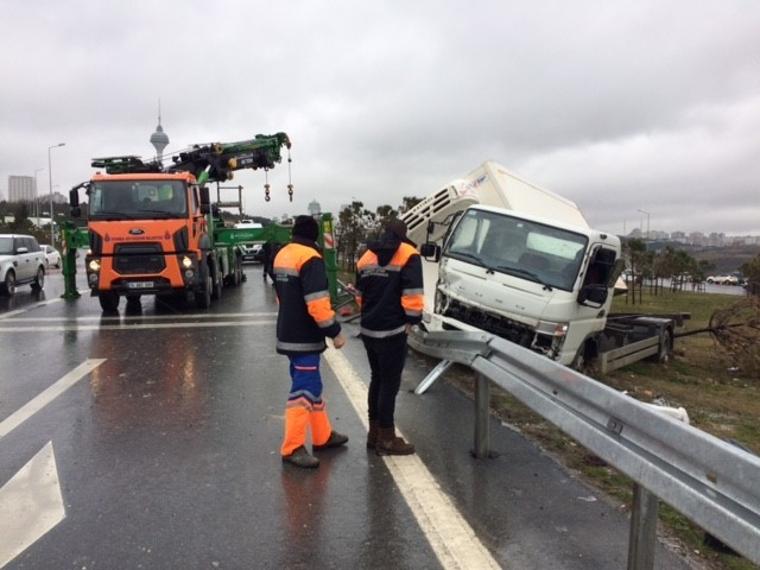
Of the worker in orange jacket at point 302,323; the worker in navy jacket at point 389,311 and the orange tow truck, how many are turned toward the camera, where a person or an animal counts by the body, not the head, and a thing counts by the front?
1

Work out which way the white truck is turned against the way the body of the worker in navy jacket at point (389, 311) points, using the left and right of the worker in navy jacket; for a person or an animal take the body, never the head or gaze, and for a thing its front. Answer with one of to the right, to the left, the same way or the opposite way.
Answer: the opposite way

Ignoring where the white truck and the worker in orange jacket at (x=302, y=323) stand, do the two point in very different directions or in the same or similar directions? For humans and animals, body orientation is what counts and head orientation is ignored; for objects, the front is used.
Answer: very different directions

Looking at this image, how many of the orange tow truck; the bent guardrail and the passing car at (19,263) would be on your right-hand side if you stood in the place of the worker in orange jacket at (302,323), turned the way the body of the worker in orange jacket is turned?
1

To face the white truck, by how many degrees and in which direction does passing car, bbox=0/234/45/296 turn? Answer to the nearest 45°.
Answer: approximately 45° to its left

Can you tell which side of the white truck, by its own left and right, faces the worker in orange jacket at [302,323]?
front

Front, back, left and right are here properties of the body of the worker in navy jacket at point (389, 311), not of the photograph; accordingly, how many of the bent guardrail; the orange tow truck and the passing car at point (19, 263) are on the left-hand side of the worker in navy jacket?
2

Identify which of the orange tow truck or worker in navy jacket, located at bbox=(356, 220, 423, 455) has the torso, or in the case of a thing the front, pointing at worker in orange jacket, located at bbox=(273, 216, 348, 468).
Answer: the orange tow truck

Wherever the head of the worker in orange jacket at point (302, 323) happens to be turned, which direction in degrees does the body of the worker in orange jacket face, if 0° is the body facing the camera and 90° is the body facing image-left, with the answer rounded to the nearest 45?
approximately 225°

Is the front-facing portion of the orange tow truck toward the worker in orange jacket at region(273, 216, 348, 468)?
yes

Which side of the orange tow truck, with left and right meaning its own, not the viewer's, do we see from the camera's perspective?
front

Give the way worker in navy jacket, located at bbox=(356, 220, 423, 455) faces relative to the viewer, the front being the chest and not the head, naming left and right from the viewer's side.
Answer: facing away from the viewer and to the right of the viewer

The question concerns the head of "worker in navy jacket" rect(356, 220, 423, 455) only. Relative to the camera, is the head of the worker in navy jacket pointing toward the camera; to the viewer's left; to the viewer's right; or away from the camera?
away from the camera

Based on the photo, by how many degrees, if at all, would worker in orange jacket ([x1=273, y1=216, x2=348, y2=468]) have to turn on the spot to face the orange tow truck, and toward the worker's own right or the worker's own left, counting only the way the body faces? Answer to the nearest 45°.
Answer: approximately 45° to the worker's own left

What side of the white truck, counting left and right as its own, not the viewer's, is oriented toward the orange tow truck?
right

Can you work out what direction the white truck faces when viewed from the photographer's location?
facing the viewer and to the left of the viewer

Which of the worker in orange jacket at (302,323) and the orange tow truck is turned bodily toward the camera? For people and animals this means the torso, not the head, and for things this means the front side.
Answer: the orange tow truck
